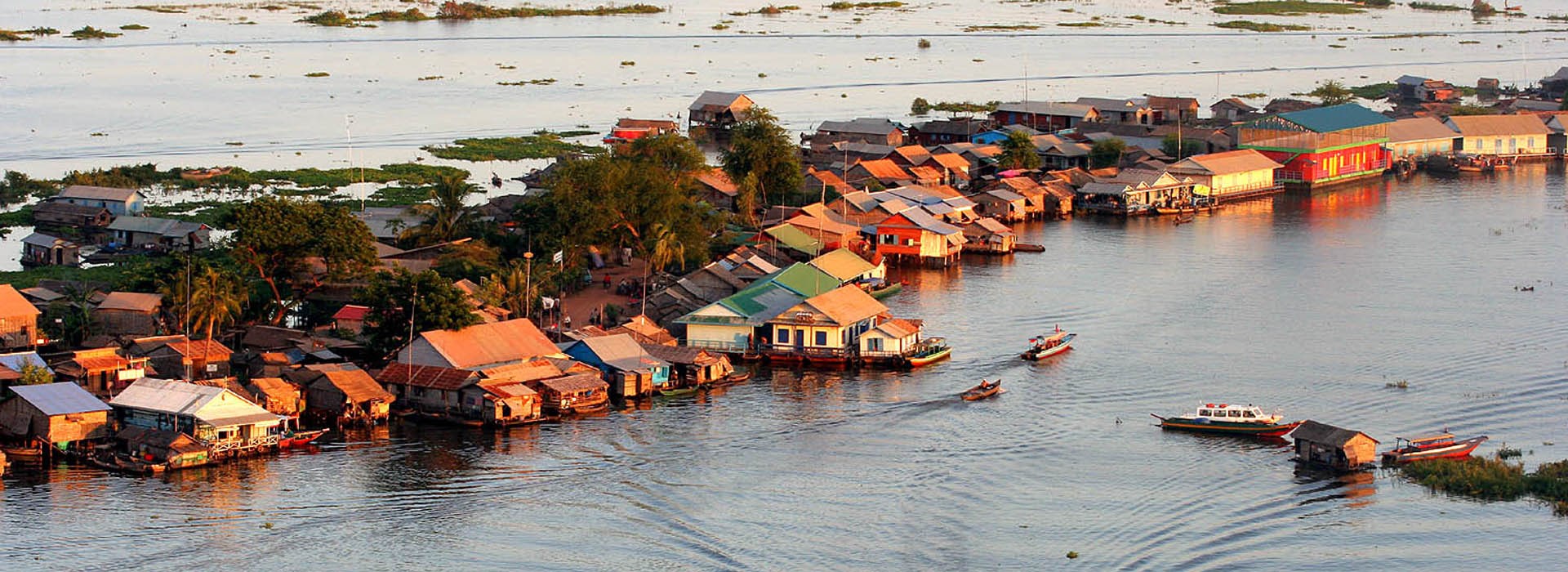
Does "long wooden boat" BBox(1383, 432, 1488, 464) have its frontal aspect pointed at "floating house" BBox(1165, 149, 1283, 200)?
no

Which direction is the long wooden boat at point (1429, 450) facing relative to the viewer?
to the viewer's right

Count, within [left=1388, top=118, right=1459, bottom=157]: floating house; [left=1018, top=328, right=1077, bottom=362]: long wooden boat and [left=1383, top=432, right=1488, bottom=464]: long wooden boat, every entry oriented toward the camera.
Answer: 1

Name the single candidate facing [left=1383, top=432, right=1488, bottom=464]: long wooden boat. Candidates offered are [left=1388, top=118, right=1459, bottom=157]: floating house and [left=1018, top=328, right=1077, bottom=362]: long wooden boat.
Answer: the floating house

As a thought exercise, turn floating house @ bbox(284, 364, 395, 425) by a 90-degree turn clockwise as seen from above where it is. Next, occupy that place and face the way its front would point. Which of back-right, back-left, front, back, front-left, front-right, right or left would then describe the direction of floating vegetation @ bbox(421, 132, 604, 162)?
back-right

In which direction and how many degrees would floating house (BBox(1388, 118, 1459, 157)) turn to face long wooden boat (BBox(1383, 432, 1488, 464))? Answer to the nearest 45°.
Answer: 0° — it already faces it

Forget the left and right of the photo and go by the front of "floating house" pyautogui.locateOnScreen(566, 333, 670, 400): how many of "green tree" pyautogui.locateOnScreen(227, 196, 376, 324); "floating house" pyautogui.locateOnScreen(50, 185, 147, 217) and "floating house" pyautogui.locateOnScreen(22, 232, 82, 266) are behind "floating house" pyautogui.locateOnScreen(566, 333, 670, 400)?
3

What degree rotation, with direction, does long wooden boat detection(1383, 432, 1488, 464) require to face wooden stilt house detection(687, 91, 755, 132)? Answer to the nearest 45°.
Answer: approximately 135° to its left

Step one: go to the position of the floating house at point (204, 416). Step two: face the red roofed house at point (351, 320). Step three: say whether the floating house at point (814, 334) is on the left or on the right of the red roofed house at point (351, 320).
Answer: right

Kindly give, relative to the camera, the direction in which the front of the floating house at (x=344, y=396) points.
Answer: facing the viewer and to the right of the viewer

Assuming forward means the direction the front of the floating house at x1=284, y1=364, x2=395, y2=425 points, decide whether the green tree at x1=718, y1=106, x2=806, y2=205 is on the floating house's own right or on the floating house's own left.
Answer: on the floating house's own left

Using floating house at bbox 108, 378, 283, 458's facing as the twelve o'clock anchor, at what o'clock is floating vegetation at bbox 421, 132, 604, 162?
The floating vegetation is roughly at 8 o'clock from the floating house.

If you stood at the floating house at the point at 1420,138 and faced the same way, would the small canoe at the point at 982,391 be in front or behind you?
in front

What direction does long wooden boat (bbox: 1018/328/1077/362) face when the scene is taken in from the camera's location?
facing away from the viewer and to the right of the viewer

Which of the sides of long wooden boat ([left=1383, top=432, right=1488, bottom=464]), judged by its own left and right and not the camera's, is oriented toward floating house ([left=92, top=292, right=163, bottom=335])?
back

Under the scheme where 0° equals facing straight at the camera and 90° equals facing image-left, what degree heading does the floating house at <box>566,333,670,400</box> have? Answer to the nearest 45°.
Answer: approximately 315°

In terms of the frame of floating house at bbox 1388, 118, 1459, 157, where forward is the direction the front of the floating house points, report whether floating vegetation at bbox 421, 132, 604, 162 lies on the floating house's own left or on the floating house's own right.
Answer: on the floating house's own right

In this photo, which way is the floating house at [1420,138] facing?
toward the camera

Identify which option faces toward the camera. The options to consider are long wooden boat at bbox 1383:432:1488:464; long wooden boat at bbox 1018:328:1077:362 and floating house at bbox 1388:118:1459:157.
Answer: the floating house

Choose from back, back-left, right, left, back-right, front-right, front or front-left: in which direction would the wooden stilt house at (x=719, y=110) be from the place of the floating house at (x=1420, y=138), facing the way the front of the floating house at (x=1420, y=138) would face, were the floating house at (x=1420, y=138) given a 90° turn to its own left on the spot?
back

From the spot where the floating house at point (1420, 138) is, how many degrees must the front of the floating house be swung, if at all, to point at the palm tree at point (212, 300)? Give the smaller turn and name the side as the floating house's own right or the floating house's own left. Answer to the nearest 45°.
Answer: approximately 45° to the floating house's own right

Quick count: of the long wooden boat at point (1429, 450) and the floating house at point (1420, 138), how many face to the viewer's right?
1
